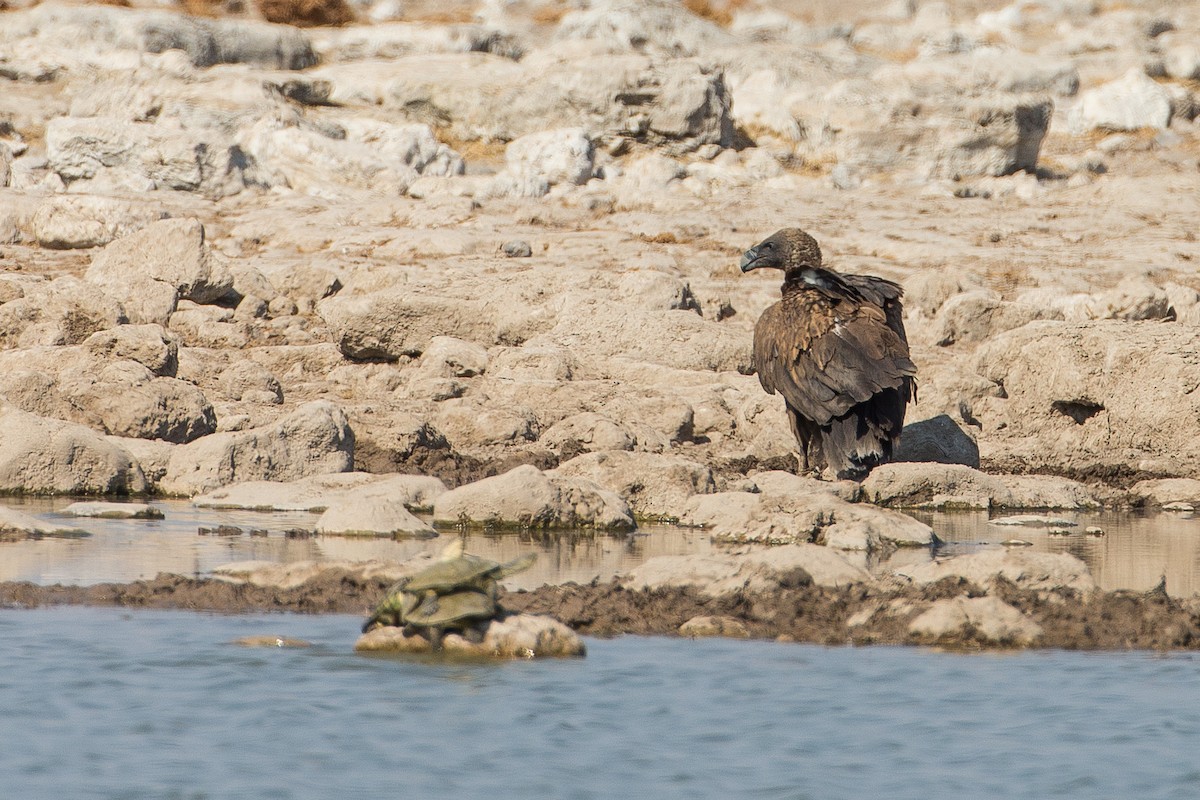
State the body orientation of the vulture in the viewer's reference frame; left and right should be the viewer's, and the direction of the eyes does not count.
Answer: facing away from the viewer and to the left of the viewer

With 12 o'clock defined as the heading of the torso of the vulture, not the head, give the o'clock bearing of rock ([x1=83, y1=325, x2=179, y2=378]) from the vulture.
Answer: The rock is roughly at 11 o'clock from the vulture.

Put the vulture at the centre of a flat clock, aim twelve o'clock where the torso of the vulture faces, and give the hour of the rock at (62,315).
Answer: The rock is roughly at 11 o'clock from the vulture.

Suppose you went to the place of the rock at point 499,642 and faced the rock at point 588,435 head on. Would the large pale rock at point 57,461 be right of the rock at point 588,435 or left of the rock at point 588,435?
left

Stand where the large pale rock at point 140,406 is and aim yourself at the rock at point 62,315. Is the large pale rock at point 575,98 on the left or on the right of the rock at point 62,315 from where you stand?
right
